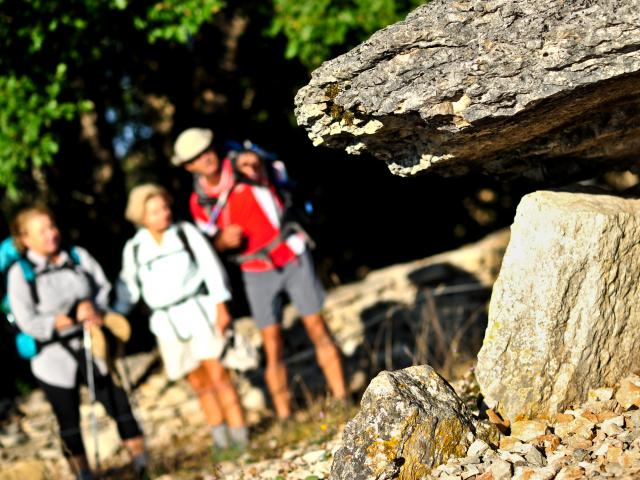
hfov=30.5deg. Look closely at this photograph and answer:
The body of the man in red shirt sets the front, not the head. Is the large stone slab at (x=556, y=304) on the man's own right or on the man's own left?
on the man's own left

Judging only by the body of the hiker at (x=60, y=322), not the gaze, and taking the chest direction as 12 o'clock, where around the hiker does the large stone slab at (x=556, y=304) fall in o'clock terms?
The large stone slab is roughly at 12 o'clock from the hiker.

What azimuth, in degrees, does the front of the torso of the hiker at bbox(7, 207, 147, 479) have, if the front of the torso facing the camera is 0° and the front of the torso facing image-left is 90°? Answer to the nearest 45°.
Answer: approximately 315°

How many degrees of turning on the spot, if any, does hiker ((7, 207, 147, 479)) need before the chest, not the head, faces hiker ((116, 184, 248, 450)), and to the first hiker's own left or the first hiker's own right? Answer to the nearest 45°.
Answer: approximately 45° to the first hiker's own left

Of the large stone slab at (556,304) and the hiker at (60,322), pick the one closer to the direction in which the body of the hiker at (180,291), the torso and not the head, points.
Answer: the large stone slab

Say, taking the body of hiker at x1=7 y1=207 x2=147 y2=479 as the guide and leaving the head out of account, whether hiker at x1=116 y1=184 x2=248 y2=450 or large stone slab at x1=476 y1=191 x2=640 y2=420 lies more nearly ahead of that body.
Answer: the large stone slab

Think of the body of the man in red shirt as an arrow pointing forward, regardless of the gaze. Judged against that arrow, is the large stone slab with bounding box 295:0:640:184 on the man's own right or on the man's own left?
on the man's own left

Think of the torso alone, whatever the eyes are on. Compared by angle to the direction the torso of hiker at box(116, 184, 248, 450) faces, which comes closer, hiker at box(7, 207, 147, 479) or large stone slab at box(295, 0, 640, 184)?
the large stone slab
